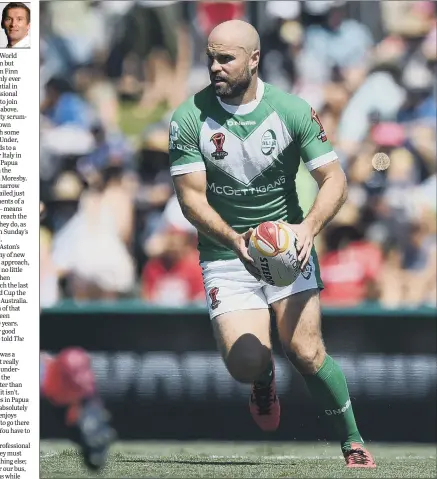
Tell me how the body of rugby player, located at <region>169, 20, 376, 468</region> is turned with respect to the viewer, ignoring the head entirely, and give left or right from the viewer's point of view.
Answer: facing the viewer

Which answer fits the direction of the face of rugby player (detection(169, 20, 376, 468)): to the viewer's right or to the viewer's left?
to the viewer's left
